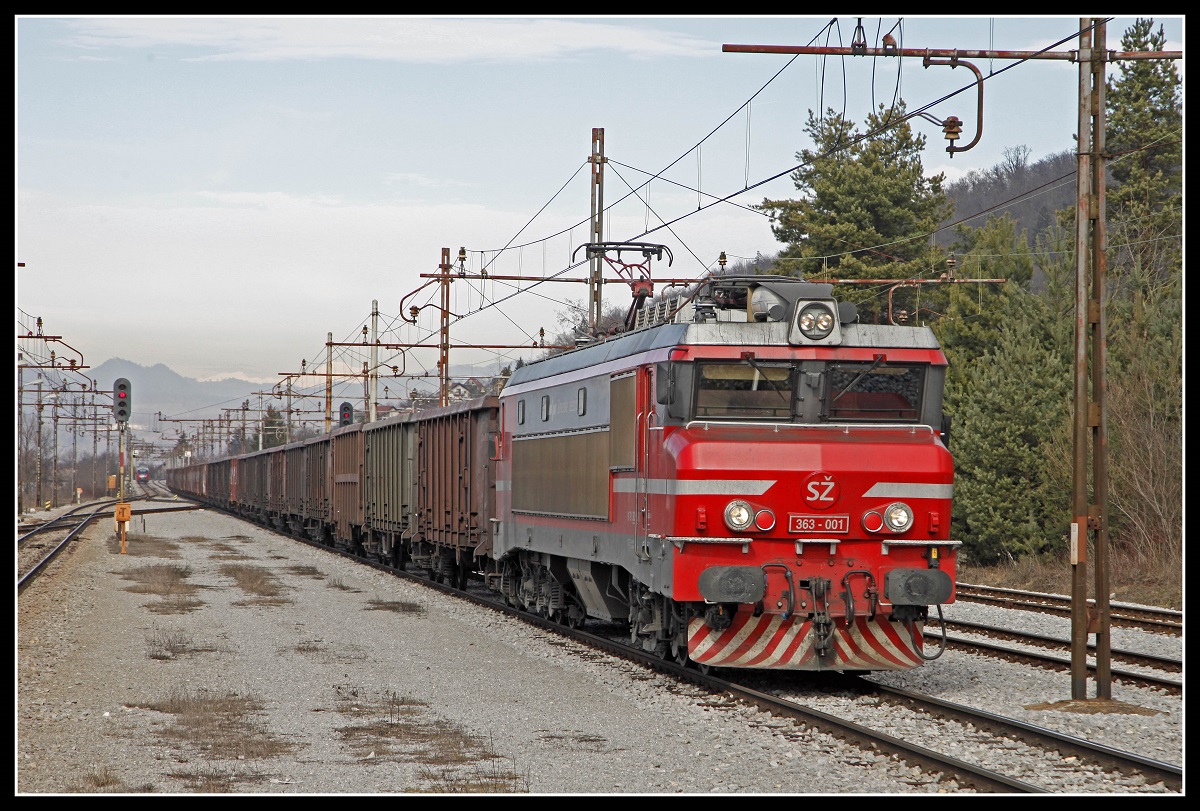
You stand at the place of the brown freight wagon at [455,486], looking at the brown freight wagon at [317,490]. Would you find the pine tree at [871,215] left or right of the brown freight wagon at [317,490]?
right

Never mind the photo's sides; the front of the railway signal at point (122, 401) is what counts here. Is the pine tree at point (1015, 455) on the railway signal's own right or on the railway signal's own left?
on the railway signal's own left

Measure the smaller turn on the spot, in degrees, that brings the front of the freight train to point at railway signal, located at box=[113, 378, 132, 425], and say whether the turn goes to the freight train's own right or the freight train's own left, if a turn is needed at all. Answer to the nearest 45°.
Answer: approximately 180°

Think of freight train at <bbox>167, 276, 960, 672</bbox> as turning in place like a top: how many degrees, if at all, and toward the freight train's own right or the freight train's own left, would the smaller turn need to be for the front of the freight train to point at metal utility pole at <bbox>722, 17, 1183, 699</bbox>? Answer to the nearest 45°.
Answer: approximately 45° to the freight train's own left

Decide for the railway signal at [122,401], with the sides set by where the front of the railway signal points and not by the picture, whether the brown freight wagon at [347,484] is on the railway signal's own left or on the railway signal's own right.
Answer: on the railway signal's own left

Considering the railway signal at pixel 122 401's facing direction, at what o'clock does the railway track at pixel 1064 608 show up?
The railway track is roughly at 11 o'clock from the railway signal.

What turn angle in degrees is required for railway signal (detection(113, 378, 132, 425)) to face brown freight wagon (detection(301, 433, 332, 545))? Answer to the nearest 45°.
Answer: approximately 135° to its left

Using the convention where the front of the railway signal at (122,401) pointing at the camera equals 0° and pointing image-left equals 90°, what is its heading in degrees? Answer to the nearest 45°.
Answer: approximately 0°

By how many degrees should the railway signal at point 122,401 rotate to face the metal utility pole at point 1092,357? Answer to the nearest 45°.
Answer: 0° — it already faces it
